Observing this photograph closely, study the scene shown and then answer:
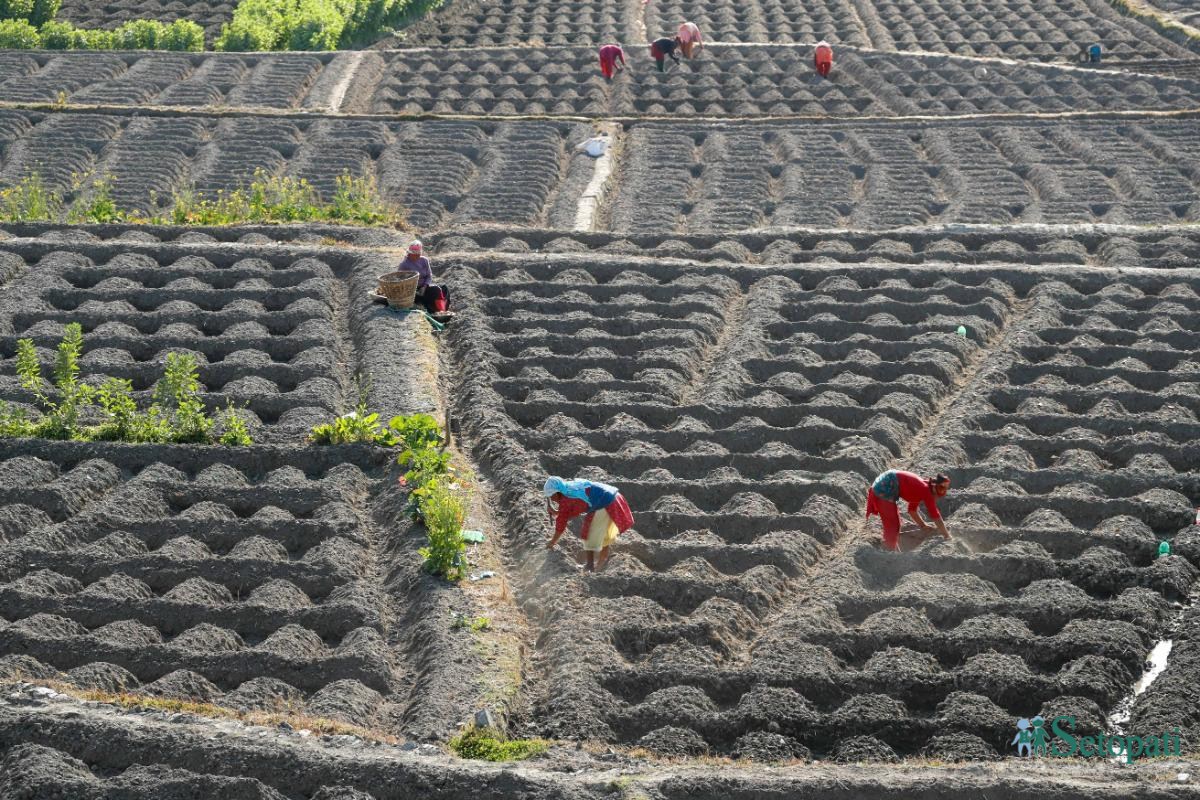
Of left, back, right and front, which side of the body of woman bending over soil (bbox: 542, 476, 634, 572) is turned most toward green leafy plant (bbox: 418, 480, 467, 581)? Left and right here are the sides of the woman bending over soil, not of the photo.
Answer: front

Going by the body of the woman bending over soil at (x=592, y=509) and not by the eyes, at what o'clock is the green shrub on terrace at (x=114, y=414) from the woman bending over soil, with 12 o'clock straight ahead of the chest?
The green shrub on terrace is roughly at 1 o'clock from the woman bending over soil.

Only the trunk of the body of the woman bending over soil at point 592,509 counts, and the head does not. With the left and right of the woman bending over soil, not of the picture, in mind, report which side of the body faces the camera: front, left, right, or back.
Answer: left

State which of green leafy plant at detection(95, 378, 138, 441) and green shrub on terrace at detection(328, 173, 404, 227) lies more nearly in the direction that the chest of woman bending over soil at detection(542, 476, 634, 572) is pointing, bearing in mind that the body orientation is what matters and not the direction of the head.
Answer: the green leafy plant

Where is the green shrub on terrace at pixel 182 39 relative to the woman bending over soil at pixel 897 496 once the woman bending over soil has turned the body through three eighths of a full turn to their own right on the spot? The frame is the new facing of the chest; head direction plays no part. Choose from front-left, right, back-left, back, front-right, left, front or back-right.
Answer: right

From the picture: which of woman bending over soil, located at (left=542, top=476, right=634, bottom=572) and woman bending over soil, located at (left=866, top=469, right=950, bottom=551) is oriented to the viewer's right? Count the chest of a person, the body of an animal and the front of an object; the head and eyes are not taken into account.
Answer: woman bending over soil, located at (left=866, top=469, right=950, bottom=551)

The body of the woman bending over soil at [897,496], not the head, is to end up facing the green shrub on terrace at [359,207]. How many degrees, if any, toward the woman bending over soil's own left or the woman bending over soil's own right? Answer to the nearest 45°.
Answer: approximately 135° to the woman bending over soil's own left

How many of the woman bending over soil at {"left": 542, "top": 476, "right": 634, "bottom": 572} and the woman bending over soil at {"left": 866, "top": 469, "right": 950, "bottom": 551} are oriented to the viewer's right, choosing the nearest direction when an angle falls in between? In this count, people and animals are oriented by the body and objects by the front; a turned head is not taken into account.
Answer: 1

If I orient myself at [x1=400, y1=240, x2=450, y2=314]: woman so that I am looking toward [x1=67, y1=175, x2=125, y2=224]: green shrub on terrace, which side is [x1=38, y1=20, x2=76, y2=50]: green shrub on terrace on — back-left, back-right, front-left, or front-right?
front-right

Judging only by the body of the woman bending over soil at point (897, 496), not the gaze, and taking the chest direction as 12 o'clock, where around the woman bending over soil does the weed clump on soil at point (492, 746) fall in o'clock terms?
The weed clump on soil is roughly at 4 o'clock from the woman bending over soil.

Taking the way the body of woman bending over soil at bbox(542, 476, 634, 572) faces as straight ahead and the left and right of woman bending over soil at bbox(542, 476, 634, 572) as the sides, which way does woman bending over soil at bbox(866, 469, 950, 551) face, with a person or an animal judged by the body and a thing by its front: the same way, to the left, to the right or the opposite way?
the opposite way

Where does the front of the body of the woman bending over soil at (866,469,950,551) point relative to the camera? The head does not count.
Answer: to the viewer's right

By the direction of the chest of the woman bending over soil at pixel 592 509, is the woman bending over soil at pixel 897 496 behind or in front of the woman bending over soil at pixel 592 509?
behind

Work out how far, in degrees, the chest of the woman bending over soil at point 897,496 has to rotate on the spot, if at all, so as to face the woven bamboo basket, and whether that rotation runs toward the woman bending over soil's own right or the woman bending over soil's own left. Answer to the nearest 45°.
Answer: approximately 135° to the woman bending over soil's own left

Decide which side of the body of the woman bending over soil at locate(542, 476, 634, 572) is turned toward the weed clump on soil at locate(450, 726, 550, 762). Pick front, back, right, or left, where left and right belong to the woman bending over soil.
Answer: left

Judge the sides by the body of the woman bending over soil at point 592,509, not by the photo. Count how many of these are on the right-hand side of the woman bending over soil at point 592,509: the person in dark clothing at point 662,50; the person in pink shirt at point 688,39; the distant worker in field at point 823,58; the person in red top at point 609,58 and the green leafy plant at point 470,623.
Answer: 4

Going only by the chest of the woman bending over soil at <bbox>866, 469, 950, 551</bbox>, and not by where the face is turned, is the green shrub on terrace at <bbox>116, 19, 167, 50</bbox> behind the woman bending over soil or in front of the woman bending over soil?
behind

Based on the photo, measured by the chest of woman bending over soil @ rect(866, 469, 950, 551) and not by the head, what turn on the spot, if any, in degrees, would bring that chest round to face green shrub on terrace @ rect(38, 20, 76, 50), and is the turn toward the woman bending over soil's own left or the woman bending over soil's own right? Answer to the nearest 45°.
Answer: approximately 135° to the woman bending over soil's own left
